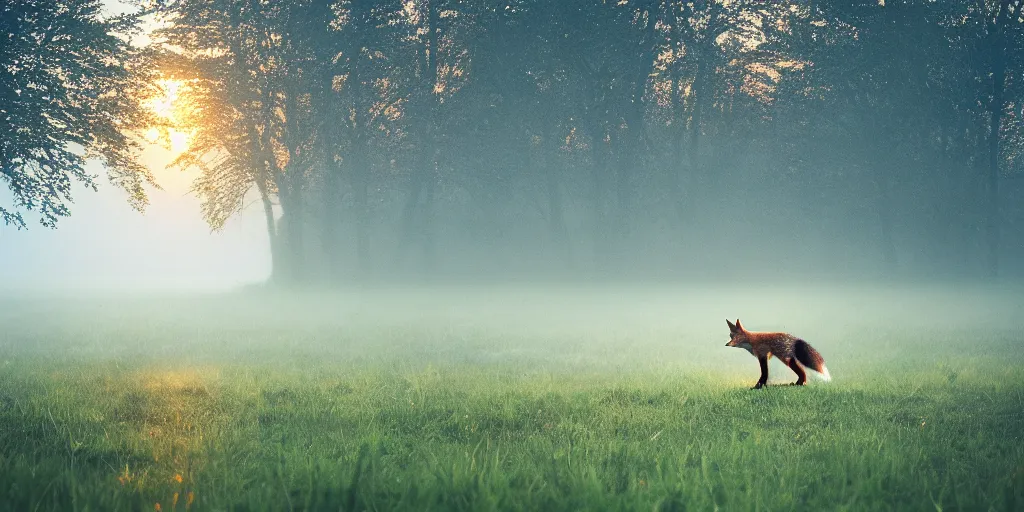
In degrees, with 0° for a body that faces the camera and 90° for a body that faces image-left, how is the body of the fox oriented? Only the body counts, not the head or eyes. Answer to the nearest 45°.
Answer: approximately 90°
